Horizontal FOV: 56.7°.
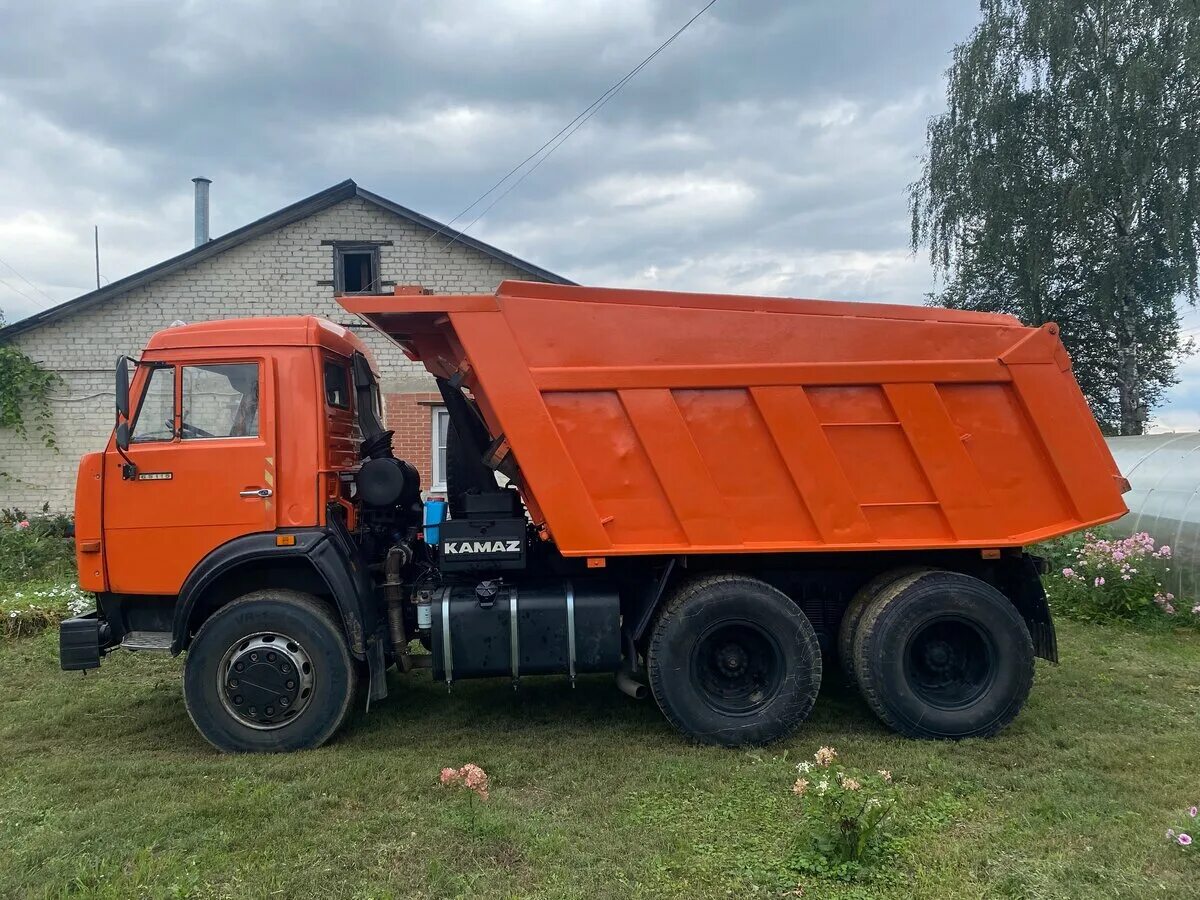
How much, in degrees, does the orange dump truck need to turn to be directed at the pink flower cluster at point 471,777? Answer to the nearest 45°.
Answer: approximately 45° to its left

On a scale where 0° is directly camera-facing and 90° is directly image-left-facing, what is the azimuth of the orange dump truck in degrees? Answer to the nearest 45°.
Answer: approximately 90°

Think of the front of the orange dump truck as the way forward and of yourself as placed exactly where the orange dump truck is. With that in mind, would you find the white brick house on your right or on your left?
on your right

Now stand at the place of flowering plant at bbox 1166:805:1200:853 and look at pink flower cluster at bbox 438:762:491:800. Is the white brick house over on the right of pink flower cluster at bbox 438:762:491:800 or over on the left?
right

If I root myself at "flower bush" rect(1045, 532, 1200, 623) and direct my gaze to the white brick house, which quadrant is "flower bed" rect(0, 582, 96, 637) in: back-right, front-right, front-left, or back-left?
front-left

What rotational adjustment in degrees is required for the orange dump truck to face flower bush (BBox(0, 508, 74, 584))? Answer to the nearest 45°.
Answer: approximately 45° to its right

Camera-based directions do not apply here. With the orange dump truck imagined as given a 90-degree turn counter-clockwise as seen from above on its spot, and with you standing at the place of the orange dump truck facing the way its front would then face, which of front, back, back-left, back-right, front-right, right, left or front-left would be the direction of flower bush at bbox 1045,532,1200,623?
back-left

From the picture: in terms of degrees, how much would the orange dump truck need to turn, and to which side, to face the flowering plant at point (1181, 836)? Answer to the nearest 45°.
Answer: approximately 135° to its left

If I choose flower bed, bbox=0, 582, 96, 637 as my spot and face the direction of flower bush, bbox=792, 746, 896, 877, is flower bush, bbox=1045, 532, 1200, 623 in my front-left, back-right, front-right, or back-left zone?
front-left
